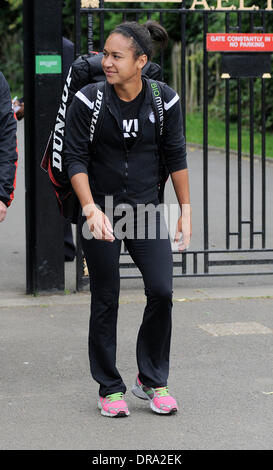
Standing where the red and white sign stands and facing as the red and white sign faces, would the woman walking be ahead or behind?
ahead

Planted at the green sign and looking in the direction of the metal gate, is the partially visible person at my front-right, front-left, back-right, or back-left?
back-right

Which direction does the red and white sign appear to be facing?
toward the camera

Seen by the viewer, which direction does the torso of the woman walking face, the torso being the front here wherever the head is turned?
toward the camera

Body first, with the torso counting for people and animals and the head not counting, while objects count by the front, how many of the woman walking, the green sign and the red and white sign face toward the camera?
3

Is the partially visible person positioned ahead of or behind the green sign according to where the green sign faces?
ahead

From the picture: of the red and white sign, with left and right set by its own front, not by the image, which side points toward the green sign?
right

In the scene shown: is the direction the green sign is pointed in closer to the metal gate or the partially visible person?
the partially visible person

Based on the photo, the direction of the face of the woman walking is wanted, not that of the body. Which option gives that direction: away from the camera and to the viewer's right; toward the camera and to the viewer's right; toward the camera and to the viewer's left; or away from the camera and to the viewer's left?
toward the camera and to the viewer's left

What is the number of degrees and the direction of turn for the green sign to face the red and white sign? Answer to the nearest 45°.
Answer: approximately 90° to its left

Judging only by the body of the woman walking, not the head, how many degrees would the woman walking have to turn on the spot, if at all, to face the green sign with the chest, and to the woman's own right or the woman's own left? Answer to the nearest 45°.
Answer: approximately 180°

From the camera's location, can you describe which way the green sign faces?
facing the viewer

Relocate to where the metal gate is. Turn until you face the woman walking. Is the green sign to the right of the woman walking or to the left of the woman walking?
right
